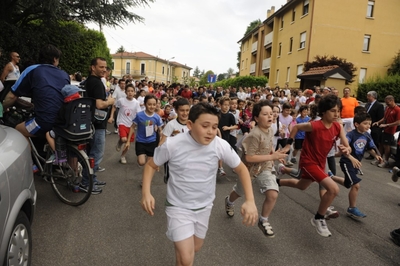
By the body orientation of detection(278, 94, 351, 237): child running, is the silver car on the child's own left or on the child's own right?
on the child's own right

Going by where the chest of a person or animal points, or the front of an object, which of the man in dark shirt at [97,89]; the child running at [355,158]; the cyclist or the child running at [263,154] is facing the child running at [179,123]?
the man in dark shirt

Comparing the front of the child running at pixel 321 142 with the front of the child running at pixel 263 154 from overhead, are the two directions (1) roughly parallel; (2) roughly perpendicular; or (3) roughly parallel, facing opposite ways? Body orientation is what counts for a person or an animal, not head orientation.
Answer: roughly parallel

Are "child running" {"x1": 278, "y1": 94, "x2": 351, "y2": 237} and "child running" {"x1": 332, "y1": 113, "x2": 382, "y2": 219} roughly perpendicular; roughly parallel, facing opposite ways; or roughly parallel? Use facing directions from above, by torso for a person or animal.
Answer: roughly parallel

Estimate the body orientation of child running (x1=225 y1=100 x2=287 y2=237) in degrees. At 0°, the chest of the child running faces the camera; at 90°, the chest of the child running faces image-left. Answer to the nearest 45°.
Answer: approximately 315°

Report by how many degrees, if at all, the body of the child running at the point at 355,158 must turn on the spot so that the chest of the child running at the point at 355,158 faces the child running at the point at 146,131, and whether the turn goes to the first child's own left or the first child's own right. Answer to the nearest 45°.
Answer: approximately 135° to the first child's own right

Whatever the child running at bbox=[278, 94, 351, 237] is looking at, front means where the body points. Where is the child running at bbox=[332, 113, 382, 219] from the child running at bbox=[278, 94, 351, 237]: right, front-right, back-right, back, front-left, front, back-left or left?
left

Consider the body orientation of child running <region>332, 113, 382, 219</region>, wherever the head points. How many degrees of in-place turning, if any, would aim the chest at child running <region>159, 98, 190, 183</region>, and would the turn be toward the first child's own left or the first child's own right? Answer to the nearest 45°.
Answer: approximately 135° to the first child's own right

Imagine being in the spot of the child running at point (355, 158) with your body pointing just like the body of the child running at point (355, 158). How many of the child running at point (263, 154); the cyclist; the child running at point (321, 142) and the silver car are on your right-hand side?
4

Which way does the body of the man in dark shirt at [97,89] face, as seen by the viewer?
to the viewer's right

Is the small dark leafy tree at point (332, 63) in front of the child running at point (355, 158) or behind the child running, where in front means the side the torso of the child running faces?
behind

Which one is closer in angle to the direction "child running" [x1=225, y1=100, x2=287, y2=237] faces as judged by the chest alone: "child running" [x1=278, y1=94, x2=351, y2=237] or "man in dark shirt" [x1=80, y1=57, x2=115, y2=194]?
the child running

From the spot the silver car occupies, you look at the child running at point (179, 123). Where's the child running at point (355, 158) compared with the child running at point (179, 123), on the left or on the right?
right

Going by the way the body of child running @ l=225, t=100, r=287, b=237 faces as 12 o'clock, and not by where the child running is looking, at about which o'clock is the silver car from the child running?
The silver car is roughly at 3 o'clock from the child running.
